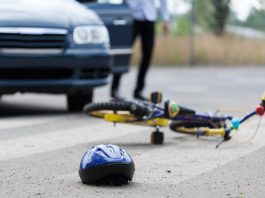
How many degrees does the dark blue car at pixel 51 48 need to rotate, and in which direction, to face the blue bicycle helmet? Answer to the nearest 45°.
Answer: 0° — it already faces it

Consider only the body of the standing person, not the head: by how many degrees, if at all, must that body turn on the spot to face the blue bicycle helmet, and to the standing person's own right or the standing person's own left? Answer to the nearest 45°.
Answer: approximately 45° to the standing person's own right

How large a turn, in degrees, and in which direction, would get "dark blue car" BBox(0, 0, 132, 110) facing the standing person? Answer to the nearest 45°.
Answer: approximately 135° to its left

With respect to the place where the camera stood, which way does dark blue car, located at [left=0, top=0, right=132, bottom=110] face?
facing the viewer

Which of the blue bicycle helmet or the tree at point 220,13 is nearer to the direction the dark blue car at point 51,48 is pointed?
the blue bicycle helmet

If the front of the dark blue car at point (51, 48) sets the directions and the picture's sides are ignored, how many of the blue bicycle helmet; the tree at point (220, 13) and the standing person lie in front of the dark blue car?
1
